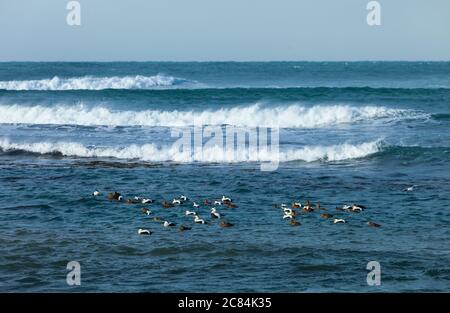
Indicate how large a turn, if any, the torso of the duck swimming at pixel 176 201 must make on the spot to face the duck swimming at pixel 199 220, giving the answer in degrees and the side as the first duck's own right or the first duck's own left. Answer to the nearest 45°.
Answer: approximately 90° to the first duck's own left

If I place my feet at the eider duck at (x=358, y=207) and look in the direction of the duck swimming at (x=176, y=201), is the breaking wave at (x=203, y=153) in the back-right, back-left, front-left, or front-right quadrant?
front-right

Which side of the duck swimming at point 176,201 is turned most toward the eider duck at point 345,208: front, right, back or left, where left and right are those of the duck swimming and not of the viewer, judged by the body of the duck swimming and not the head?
back

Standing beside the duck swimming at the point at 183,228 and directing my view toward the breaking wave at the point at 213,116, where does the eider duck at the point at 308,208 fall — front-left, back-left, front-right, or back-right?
front-right

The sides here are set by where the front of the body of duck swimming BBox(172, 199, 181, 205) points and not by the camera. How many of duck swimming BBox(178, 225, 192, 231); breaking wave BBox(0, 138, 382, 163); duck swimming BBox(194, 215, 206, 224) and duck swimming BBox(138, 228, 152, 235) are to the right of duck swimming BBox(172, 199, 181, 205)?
1

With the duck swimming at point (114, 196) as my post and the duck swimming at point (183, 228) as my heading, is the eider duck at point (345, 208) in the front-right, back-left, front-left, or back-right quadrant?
front-left

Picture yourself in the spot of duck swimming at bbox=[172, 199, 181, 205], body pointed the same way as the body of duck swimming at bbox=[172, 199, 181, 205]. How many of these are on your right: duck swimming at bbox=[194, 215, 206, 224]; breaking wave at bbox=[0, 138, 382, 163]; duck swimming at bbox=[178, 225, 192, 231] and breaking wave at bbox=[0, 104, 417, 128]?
2

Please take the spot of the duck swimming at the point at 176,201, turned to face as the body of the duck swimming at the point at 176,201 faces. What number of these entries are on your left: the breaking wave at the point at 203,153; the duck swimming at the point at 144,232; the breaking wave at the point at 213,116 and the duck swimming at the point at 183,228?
2

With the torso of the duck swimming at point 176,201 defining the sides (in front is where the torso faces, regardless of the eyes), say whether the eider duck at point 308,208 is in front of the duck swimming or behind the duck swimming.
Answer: behind

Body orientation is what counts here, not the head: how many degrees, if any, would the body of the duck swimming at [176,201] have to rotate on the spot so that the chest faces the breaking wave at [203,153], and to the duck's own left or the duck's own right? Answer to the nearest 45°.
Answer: approximately 90° to the duck's own right

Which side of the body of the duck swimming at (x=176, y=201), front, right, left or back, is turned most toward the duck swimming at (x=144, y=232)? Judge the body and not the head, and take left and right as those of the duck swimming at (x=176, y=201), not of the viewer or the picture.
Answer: left

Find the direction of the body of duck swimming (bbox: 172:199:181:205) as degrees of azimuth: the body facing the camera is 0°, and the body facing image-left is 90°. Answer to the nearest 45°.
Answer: approximately 90°

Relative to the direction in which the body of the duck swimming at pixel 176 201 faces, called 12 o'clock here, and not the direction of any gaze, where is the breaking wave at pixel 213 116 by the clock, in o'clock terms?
The breaking wave is roughly at 3 o'clock from the duck swimming.
